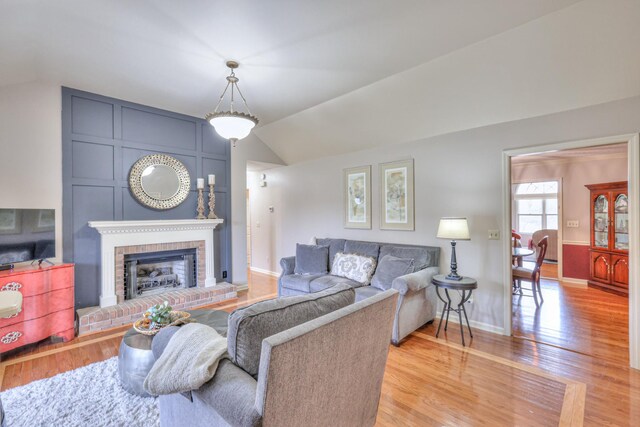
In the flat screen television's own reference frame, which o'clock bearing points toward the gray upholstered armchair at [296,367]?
The gray upholstered armchair is roughly at 1 o'clock from the flat screen television.

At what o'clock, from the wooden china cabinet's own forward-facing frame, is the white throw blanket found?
The white throw blanket is roughly at 11 o'clock from the wooden china cabinet.

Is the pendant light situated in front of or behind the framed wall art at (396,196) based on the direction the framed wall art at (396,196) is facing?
in front

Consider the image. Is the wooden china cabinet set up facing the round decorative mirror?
no

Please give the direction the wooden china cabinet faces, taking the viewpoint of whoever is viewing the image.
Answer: facing the viewer and to the left of the viewer

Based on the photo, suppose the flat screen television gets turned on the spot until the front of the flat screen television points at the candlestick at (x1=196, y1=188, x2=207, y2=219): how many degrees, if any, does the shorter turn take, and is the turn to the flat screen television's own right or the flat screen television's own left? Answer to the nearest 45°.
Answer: approximately 45° to the flat screen television's own left

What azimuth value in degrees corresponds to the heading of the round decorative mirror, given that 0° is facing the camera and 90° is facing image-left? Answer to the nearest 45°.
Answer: approximately 0°

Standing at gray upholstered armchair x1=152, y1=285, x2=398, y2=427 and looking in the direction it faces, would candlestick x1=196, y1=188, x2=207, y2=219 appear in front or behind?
in front

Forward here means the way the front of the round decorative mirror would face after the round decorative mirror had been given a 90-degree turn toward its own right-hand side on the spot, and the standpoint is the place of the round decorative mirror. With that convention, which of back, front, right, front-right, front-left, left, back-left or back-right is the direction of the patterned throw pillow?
back-left

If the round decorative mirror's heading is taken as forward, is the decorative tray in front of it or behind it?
in front

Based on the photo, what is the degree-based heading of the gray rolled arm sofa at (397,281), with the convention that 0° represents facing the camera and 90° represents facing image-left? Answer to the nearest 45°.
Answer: approximately 45°

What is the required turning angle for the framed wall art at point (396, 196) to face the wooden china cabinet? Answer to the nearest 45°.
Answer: approximately 180°

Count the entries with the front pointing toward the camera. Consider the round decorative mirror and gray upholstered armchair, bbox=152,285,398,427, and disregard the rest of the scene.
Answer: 1

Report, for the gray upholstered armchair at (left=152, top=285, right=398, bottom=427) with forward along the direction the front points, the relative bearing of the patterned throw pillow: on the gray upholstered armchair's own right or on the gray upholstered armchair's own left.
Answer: on the gray upholstered armchair's own right

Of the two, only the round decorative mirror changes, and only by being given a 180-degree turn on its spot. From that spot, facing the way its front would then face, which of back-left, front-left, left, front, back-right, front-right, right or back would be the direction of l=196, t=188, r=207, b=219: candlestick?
right
